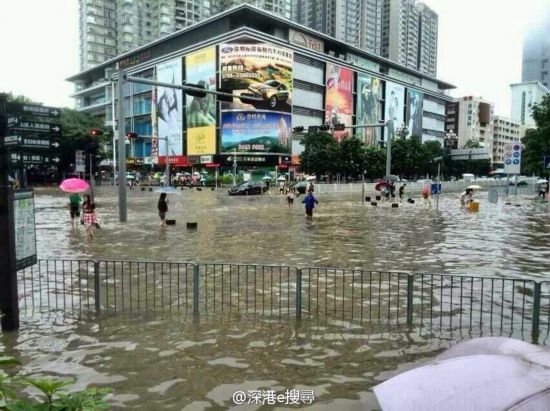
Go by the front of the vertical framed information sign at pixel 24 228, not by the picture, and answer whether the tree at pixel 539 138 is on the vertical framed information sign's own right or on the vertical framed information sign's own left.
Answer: on the vertical framed information sign's own left

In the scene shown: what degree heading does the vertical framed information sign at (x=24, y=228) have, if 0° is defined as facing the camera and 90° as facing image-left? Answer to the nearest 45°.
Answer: approximately 315°

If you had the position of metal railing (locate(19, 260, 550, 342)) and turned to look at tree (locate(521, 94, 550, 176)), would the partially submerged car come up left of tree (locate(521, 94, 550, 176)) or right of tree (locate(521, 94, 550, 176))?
left

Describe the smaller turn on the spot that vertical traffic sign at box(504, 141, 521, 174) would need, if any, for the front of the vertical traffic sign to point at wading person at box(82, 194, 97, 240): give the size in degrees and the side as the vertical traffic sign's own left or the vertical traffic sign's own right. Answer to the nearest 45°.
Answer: approximately 45° to the vertical traffic sign's own right

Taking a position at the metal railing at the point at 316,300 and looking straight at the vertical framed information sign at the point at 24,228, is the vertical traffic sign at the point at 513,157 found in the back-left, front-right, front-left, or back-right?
back-right

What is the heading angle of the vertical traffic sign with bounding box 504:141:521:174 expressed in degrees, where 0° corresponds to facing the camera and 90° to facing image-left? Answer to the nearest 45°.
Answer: approximately 0°
